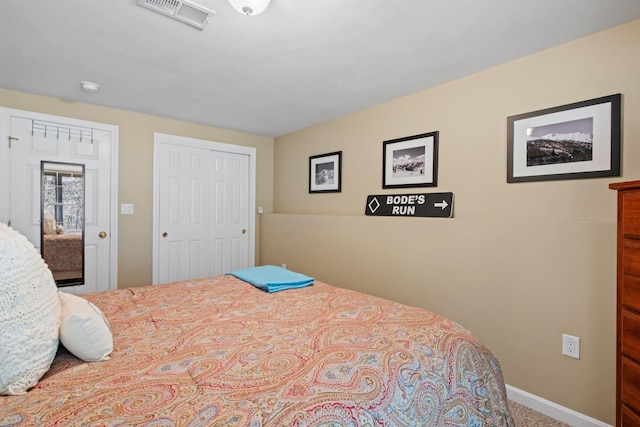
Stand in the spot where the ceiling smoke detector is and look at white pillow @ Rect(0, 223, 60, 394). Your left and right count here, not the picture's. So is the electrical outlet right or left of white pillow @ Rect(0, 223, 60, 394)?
left

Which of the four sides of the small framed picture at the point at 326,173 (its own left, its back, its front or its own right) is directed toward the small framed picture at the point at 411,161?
left

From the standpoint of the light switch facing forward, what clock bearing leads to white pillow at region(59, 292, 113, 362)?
The white pillow is roughly at 12 o'clock from the light switch.

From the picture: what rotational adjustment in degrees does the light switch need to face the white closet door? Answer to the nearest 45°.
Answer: approximately 90° to its left

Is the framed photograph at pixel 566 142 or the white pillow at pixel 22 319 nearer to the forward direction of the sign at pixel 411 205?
the white pillow

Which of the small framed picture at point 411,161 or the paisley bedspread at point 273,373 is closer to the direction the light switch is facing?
the paisley bedspread

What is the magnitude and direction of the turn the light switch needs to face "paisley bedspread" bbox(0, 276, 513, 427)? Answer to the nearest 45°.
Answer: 0° — it already faces it

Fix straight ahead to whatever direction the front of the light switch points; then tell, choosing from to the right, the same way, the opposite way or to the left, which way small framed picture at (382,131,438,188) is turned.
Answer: to the right

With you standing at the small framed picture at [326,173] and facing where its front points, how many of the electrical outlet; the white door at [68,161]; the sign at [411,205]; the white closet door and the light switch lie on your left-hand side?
2

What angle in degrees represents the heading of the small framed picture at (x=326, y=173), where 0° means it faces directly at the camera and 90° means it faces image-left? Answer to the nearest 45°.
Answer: approximately 45°

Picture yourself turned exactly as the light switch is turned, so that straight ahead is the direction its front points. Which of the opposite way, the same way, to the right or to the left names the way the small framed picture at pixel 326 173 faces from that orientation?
to the right
